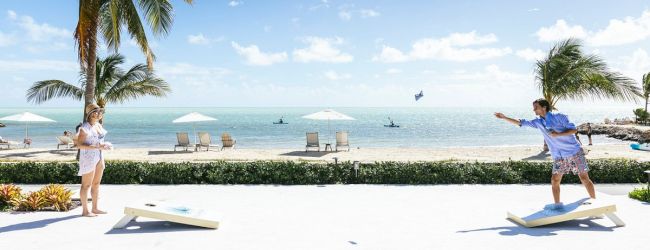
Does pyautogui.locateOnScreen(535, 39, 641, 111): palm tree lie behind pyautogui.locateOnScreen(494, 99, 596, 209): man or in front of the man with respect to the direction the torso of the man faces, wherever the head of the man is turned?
behind

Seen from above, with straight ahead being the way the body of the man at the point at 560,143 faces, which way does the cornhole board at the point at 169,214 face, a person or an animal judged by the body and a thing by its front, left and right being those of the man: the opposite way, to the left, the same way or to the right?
the opposite way

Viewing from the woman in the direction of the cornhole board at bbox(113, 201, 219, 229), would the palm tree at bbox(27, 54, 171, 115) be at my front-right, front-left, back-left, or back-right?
back-left

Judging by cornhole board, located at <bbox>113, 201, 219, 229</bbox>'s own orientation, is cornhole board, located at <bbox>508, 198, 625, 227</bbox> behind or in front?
in front

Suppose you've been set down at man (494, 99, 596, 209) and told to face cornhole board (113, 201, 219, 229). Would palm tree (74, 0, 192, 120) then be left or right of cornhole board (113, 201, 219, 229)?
right

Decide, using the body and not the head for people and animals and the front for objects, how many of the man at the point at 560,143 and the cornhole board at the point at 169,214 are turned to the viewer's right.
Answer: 1

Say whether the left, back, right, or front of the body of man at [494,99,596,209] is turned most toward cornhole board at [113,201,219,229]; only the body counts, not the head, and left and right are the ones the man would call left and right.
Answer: front

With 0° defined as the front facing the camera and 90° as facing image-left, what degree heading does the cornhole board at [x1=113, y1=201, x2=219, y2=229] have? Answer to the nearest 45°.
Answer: approximately 270°

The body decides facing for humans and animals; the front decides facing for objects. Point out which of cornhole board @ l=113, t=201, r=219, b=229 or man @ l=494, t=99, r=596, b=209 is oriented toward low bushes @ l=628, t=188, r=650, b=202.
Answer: the cornhole board

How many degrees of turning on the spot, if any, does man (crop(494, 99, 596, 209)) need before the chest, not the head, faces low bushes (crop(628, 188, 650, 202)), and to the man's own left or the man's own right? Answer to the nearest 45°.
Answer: approximately 180°

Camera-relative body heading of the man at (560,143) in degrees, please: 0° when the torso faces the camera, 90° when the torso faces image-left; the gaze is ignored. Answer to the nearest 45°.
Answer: approximately 45°

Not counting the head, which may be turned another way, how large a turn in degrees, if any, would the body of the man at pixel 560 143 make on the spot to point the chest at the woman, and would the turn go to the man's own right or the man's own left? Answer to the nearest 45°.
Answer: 0° — they already face them

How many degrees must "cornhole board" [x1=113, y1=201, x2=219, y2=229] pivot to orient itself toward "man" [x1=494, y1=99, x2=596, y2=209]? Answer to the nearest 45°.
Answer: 0° — it already faces them

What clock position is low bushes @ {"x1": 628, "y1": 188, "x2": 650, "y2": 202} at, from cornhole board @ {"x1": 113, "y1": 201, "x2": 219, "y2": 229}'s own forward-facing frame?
The low bushes is roughly at 12 o'clock from the cornhole board.
